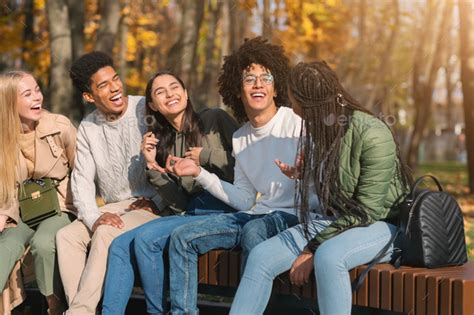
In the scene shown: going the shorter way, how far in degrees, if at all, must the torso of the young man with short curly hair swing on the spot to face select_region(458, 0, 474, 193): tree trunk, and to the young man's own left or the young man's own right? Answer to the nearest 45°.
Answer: approximately 135° to the young man's own left

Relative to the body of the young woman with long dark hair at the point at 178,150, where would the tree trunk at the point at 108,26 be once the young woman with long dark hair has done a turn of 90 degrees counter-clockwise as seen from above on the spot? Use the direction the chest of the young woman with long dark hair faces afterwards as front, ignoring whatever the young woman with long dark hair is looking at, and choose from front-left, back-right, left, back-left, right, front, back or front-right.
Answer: back-left

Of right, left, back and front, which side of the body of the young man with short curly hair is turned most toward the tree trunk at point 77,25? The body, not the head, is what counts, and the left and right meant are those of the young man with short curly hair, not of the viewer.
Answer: back

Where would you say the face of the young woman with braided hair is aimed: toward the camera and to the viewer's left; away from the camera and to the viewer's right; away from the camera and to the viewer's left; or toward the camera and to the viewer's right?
away from the camera and to the viewer's left

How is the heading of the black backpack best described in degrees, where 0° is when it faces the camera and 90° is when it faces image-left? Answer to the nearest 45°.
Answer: approximately 315°

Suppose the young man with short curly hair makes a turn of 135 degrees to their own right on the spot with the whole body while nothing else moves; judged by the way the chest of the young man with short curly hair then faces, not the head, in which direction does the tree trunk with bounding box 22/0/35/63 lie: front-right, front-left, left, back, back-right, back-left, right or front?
front-right

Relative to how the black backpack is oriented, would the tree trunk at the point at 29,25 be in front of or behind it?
behind

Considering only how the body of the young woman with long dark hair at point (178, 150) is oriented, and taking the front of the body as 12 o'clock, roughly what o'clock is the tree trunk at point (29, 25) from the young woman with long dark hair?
The tree trunk is roughly at 4 o'clock from the young woman with long dark hair.
